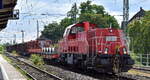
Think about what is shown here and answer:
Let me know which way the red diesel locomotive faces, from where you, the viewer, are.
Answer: facing the viewer and to the right of the viewer

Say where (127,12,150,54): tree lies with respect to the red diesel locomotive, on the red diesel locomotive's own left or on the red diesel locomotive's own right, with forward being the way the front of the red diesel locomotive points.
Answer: on the red diesel locomotive's own left
